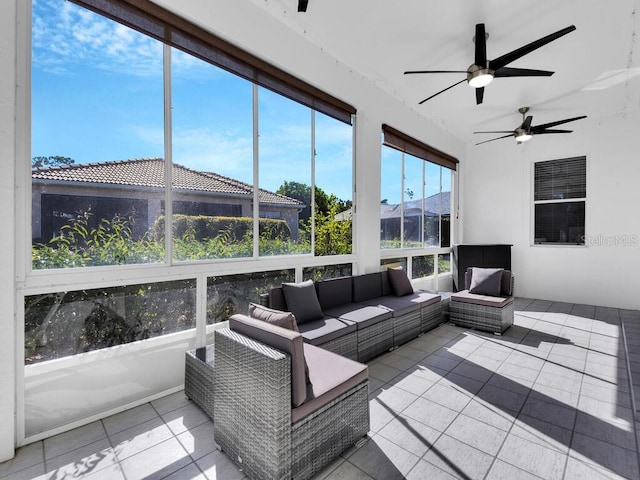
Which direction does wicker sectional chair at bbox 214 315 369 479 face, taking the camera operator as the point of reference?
facing away from the viewer and to the right of the viewer

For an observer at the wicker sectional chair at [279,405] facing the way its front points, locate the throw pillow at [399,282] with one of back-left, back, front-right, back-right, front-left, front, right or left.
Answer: front

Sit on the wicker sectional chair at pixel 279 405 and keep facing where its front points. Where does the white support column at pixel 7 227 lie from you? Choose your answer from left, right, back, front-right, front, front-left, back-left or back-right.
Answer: back-left

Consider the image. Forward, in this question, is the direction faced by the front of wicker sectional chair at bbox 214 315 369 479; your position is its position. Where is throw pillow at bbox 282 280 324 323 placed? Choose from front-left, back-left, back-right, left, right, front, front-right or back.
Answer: front-left

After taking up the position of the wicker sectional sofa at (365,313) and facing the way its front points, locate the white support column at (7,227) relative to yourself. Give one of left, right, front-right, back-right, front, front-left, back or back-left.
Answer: right

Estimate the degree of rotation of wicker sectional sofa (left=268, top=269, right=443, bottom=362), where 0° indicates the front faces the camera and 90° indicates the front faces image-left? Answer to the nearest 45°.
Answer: approximately 315°

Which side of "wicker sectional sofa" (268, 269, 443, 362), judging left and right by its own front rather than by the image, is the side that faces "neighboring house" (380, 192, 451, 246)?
left

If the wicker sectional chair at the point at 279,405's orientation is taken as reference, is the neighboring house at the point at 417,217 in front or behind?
in front

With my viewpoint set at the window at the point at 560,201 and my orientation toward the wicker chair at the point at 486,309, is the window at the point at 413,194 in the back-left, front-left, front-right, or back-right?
front-right

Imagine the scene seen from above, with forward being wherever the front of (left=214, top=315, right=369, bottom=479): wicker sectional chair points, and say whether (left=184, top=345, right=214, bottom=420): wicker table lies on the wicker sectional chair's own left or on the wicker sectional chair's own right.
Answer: on the wicker sectional chair's own left

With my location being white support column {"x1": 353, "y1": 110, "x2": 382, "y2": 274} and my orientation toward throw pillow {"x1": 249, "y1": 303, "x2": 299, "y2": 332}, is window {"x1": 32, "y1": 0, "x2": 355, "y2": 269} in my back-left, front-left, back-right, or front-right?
front-right

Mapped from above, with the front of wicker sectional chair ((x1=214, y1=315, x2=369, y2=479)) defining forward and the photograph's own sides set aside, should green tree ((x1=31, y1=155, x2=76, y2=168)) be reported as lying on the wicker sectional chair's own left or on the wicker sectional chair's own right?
on the wicker sectional chair's own left
